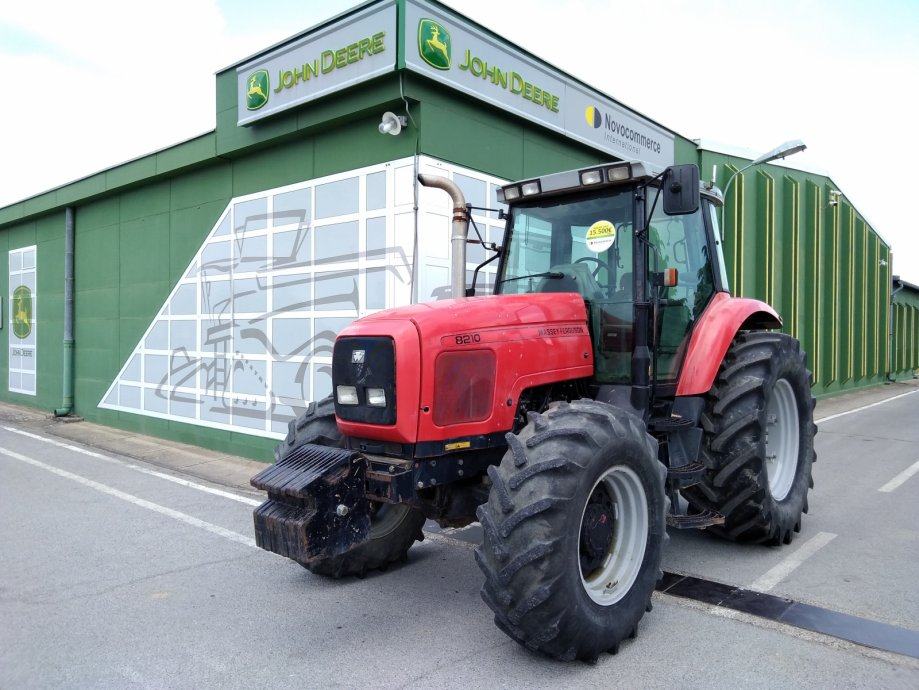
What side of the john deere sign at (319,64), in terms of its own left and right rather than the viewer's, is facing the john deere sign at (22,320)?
right

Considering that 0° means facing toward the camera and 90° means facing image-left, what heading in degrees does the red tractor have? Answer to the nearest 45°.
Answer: approximately 45°

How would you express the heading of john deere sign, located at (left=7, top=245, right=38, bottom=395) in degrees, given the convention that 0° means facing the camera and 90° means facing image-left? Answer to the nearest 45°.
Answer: approximately 45°

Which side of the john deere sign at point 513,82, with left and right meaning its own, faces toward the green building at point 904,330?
left

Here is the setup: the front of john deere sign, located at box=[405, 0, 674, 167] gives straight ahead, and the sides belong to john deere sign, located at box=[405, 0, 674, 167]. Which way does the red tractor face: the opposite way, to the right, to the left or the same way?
to the right

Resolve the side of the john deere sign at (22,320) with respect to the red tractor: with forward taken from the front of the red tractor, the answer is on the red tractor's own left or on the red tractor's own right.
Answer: on the red tractor's own right

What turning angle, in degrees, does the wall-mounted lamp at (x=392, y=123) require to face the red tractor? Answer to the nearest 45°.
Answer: approximately 45° to its left

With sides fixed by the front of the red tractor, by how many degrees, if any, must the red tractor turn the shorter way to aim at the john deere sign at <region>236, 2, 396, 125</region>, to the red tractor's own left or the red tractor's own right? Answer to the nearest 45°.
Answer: approximately 90° to the red tractor's own right

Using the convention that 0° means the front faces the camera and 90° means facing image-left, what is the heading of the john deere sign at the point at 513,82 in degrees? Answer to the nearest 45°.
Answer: approximately 315°
